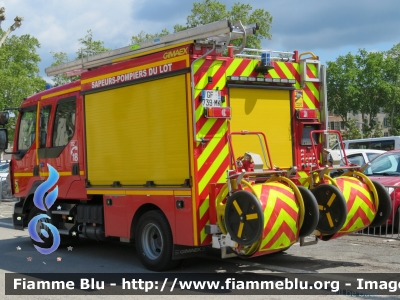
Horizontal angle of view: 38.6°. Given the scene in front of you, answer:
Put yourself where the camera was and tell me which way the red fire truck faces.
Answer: facing away from the viewer and to the left of the viewer
